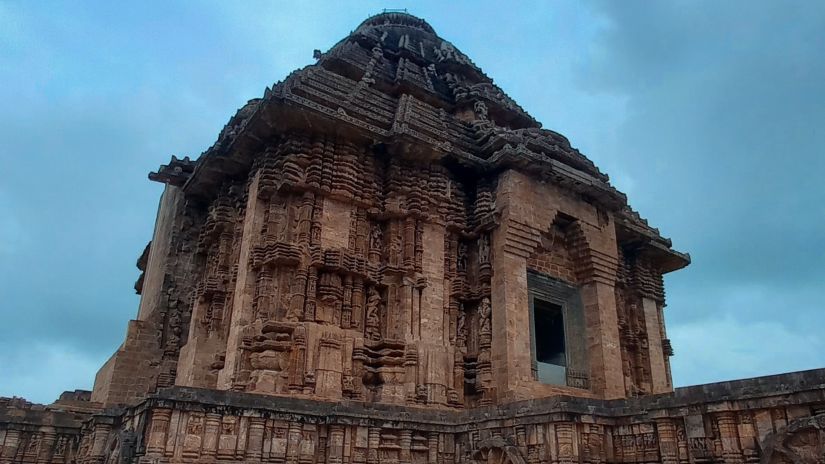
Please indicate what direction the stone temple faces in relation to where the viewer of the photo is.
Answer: facing the viewer and to the right of the viewer
